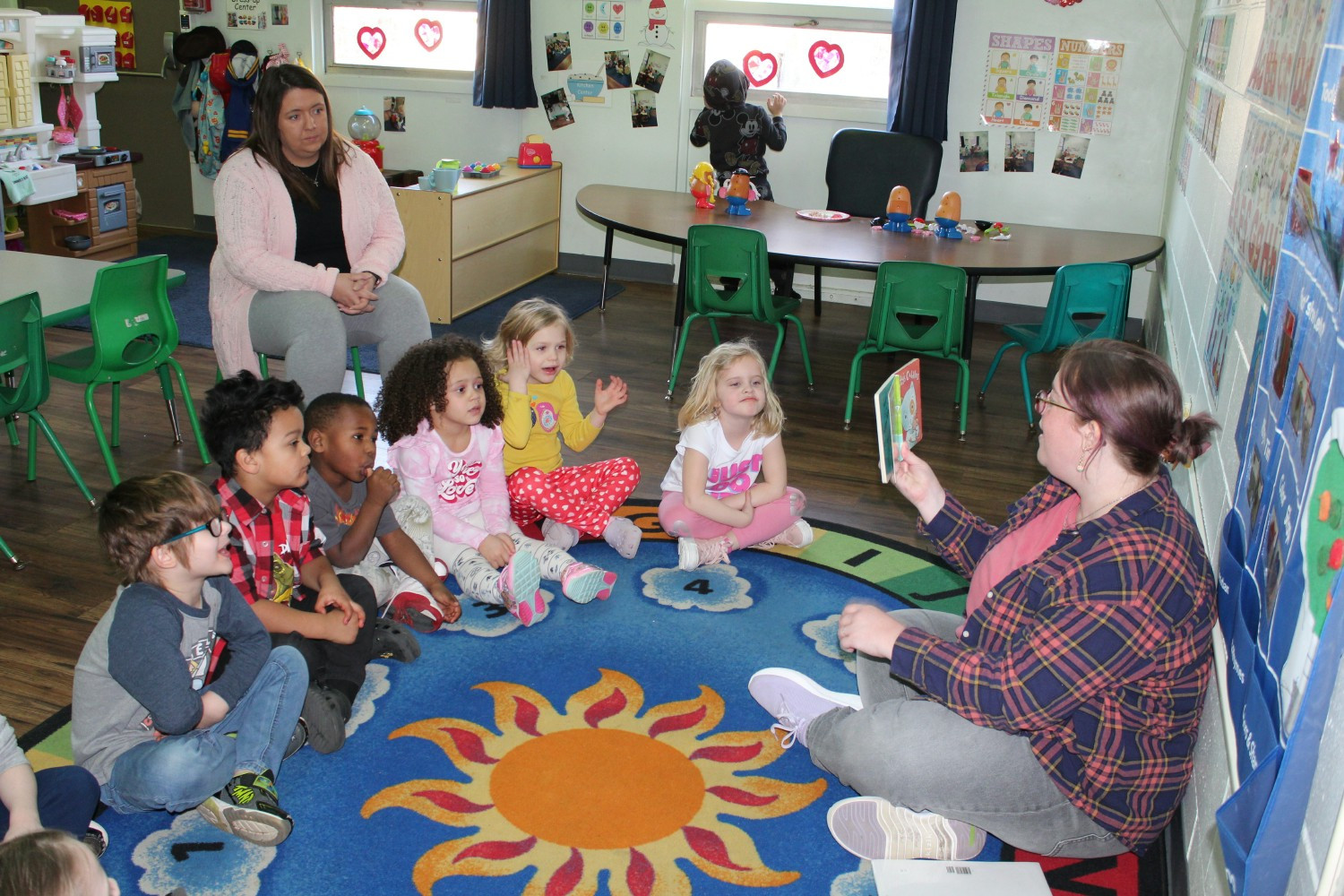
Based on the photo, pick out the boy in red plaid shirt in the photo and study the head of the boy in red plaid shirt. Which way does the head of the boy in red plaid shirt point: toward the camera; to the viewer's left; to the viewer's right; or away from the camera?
to the viewer's right

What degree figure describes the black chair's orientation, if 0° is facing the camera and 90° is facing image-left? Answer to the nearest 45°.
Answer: approximately 0°

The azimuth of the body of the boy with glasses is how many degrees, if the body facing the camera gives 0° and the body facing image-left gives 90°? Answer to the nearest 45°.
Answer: approximately 315°

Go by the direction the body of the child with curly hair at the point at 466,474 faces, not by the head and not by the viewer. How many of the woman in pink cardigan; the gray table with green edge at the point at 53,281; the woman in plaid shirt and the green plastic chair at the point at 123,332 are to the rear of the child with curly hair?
3
